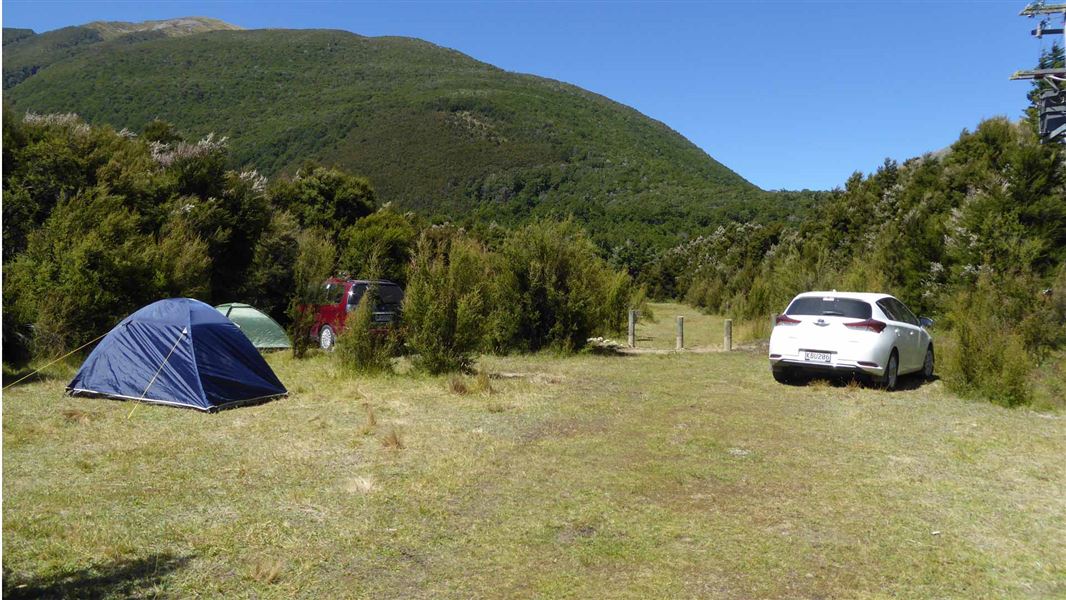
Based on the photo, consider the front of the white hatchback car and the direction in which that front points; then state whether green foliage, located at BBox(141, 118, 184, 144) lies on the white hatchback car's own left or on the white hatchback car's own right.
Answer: on the white hatchback car's own left

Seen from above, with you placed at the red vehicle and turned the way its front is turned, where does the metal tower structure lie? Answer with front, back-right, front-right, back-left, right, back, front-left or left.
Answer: back-right

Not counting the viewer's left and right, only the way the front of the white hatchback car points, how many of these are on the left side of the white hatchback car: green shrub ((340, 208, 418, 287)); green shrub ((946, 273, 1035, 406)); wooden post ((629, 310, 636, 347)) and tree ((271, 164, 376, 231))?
3

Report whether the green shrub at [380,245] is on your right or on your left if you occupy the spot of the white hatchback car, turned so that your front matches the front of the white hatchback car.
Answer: on your left

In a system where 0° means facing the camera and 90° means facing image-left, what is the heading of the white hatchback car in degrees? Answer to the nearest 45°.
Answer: approximately 225°

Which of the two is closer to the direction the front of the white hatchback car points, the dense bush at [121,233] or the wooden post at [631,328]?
the wooden post

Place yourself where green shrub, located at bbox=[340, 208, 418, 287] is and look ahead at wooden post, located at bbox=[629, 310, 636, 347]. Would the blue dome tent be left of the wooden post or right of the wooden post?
right

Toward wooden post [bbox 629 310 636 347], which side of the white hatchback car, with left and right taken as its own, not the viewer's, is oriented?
left
